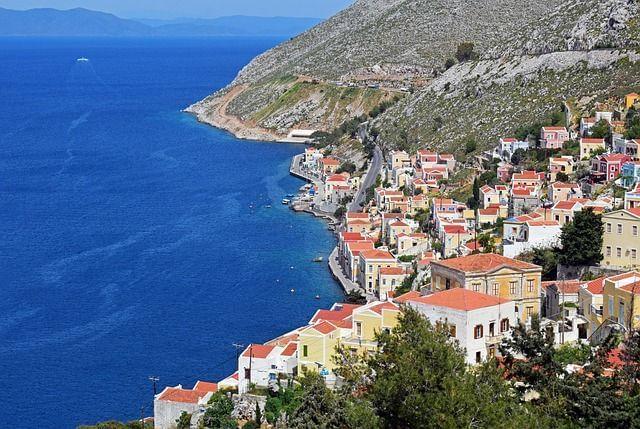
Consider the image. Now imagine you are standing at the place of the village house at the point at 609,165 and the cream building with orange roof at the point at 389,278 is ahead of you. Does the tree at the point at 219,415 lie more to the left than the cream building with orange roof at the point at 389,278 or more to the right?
left

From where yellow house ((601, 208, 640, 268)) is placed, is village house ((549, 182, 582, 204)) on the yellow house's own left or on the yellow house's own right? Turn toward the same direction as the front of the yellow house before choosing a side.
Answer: on the yellow house's own right

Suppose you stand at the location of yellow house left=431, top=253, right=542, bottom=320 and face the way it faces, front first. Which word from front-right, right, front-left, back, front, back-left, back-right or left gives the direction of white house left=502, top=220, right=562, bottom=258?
back-left

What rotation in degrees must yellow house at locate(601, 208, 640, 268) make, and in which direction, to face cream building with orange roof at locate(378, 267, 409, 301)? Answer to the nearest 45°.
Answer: approximately 90° to its right

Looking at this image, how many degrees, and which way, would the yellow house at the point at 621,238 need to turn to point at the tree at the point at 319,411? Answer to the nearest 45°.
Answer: approximately 45° to its left

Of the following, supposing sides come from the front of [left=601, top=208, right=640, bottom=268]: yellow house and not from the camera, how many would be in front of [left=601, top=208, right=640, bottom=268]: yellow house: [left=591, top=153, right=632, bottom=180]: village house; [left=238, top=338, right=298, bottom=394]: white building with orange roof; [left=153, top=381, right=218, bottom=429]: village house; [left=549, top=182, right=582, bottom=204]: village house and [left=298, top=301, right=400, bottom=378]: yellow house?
3

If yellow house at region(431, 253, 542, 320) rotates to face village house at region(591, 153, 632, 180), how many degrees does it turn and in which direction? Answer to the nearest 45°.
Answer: approximately 135° to its left

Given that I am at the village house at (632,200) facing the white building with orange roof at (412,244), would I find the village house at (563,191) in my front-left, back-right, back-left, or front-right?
front-right

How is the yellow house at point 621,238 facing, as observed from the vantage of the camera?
facing the viewer and to the left of the viewer

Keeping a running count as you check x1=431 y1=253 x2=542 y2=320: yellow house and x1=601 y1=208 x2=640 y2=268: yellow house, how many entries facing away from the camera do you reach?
0

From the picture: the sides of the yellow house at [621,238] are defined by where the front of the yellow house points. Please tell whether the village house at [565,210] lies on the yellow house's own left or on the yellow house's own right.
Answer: on the yellow house's own right
